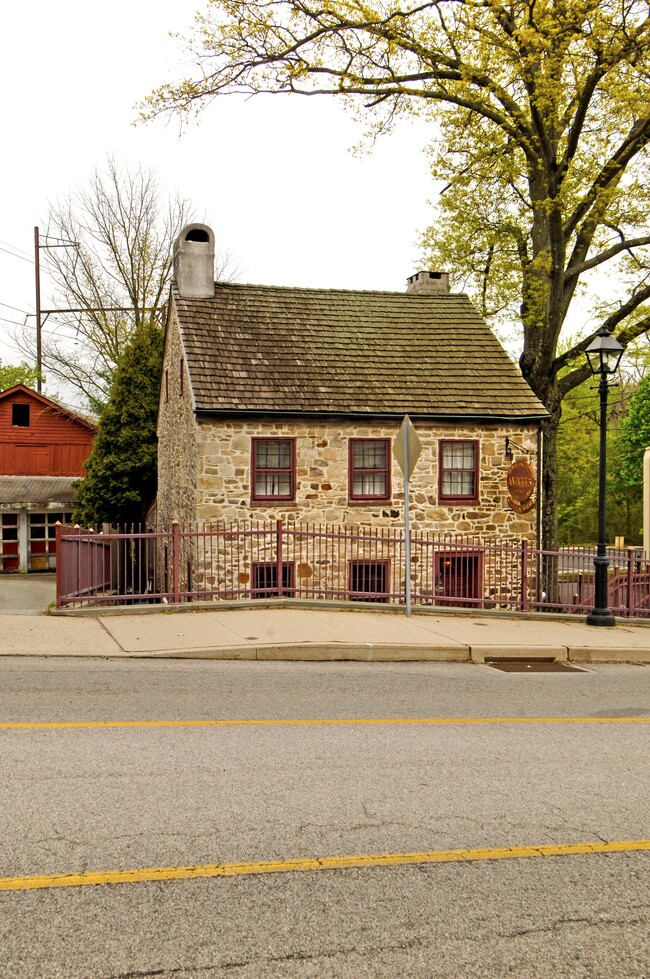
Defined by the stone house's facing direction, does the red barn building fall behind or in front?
behind

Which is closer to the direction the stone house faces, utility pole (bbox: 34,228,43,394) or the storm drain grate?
the storm drain grate

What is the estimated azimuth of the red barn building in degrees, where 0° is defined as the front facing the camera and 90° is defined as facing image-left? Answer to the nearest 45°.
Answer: approximately 0°

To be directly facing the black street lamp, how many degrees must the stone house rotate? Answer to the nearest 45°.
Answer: approximately 45° to its left

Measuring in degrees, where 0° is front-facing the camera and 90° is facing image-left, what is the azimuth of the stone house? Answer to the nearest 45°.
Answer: approximately 0°

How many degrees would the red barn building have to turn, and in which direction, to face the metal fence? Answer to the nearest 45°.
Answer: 0° — it already faces it

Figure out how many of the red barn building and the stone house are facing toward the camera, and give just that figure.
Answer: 2

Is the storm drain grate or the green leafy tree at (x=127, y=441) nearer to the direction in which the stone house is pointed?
the storm drain grate
